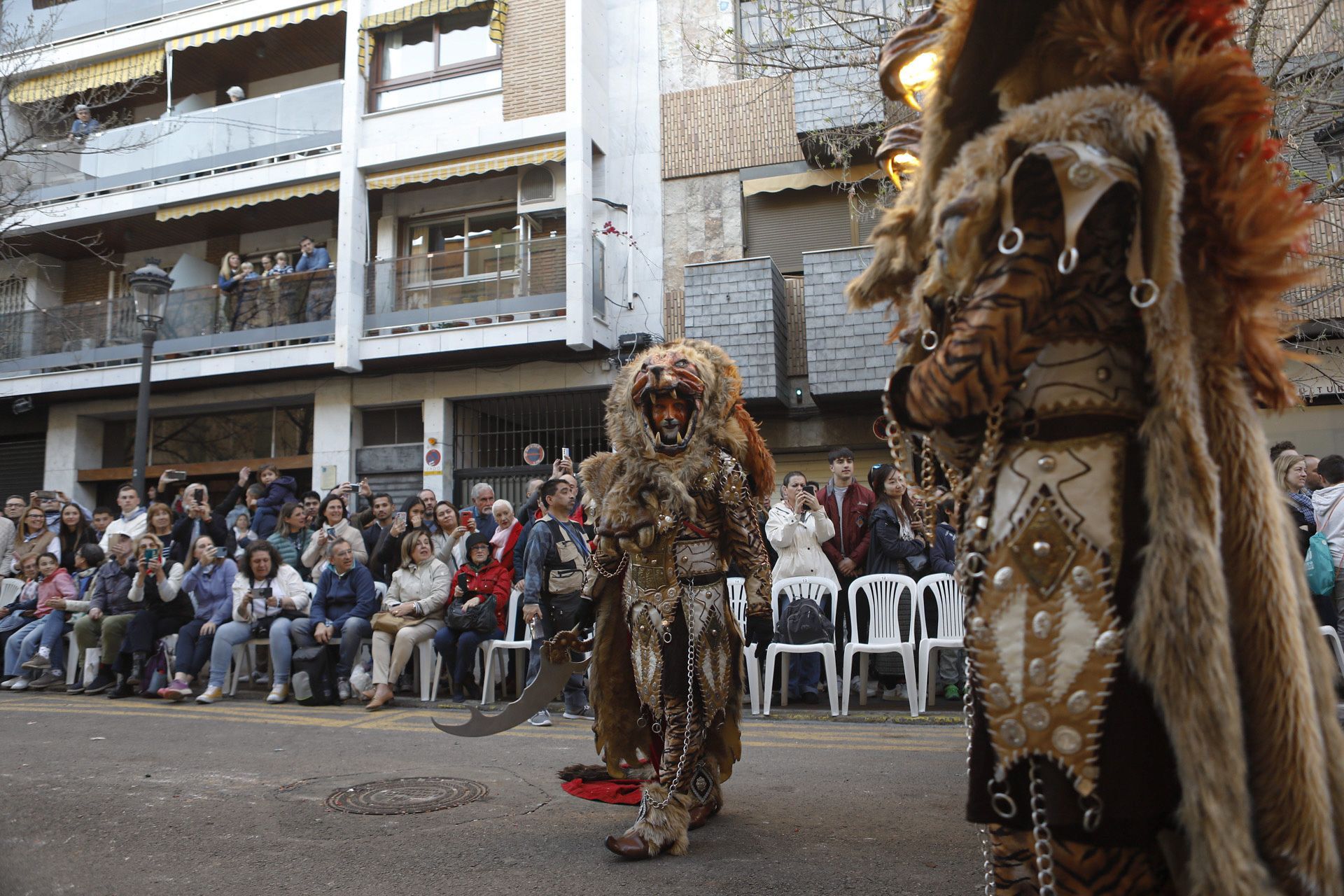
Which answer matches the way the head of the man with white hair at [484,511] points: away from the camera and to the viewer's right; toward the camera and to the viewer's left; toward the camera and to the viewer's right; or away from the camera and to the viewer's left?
toward the camera and to the viewer's right

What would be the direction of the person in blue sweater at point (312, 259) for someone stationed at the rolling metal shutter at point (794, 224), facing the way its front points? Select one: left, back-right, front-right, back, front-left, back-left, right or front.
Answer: right

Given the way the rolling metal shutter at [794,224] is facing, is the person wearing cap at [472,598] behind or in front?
in front

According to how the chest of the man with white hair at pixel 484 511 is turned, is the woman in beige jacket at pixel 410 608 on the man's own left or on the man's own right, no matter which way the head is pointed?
on the man's own right

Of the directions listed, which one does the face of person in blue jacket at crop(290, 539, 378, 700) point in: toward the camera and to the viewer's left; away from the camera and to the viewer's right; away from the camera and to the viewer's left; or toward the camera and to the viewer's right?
toward the camera and to the viewer's right

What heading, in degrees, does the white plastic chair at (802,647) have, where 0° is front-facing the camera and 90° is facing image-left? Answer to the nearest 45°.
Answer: approximately 0°

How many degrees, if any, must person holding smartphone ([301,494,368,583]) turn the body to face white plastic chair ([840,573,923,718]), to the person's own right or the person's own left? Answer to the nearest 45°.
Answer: approximately 45° to the person's own left

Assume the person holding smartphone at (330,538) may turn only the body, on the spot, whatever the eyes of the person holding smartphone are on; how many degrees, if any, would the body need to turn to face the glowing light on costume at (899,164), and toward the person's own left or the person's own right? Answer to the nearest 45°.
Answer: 0° — they already face it

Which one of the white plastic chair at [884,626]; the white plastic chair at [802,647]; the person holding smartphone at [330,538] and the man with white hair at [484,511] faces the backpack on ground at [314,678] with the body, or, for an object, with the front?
the person holding smartphone
